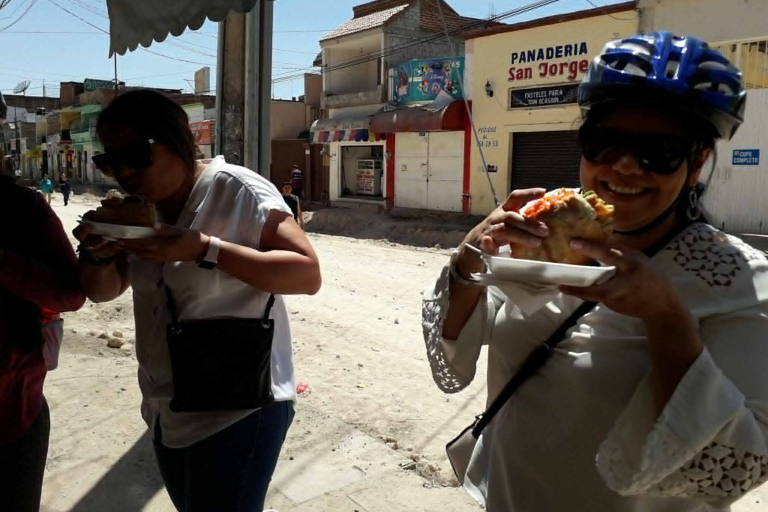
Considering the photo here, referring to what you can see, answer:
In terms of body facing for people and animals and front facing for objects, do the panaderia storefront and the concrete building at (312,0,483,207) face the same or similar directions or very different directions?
same or similar directions

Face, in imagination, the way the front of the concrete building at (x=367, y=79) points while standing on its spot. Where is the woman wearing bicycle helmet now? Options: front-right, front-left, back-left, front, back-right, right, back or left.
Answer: front-left

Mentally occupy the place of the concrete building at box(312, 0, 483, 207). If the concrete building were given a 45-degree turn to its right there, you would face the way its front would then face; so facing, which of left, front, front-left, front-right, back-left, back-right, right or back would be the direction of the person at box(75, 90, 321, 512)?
left

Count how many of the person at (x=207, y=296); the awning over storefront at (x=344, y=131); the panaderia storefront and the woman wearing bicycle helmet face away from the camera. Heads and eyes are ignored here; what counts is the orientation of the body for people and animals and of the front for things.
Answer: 0

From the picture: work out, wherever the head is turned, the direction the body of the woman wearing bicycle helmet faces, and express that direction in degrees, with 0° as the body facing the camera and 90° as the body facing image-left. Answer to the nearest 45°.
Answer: approximately 45°

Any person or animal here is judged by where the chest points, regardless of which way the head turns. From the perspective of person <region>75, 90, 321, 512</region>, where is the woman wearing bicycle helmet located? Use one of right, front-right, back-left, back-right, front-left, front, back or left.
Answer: left

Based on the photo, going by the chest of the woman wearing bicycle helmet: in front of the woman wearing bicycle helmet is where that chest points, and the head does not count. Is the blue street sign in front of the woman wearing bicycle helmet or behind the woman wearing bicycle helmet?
behind

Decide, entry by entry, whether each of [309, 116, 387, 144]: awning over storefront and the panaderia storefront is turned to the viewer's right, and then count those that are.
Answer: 0

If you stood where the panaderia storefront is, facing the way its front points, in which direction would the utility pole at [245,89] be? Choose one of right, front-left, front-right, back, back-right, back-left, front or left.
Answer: front-left

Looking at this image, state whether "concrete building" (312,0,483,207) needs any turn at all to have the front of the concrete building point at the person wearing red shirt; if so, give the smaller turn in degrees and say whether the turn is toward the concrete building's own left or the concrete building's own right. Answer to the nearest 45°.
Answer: approximately 45° to the concrete building's own left

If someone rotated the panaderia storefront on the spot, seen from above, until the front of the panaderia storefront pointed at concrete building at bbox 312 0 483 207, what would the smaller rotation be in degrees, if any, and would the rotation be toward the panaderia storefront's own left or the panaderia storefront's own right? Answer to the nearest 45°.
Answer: approximately 90° to the panaderia storefront's own right

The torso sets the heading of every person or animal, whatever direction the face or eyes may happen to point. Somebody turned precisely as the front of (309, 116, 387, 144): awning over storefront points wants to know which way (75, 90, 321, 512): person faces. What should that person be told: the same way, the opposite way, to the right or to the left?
the same way

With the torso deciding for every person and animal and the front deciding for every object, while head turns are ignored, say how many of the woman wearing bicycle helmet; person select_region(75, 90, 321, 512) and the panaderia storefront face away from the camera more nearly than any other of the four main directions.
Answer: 0

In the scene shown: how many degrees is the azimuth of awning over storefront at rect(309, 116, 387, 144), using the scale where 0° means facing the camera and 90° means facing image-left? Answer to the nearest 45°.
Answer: approximately 45°

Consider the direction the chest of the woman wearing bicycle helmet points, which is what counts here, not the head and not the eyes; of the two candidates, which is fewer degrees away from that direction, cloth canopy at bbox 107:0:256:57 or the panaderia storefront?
the cloth canopy

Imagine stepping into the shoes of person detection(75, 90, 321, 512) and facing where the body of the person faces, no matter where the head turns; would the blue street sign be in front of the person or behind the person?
behind

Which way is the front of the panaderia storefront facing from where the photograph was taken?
facing the viewer and to the left of the viewer
